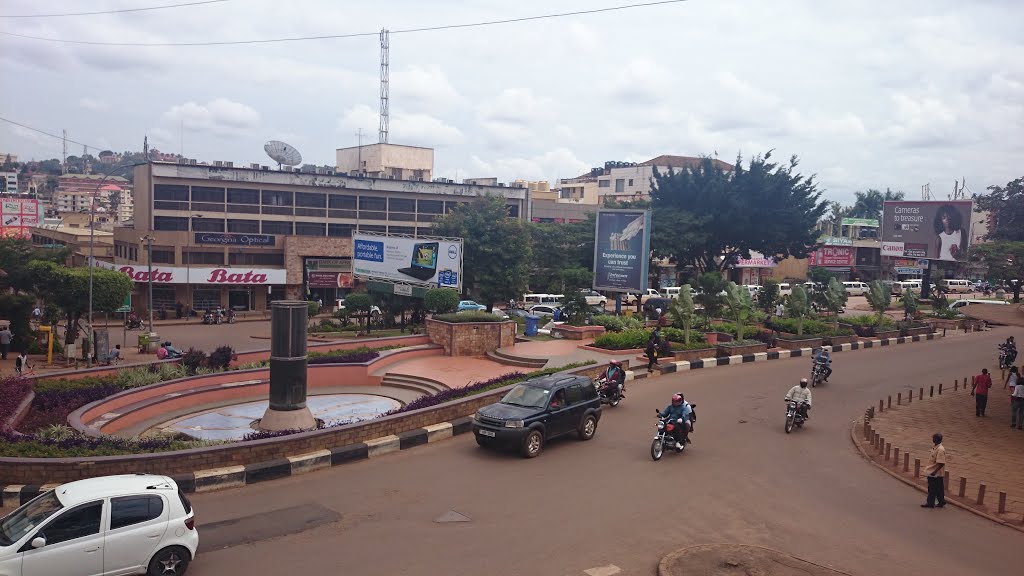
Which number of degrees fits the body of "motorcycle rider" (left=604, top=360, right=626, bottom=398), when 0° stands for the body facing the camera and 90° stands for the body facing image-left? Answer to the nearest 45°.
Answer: approximately 45°

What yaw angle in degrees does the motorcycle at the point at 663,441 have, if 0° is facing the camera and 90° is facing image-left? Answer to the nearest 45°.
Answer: approximately 45°

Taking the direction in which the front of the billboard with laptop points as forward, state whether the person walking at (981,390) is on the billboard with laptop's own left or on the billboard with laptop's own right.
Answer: on the billboard with laptop's own left

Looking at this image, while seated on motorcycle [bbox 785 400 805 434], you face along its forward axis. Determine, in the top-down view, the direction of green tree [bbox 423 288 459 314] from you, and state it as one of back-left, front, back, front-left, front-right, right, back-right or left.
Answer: right

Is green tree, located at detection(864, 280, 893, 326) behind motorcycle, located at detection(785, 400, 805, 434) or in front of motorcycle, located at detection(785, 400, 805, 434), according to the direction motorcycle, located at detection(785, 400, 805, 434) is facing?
behind

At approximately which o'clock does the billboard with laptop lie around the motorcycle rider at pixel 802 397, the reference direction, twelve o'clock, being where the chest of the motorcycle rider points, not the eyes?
The billboard with laptop is roughly at 3 o'clock from the motorcycle rider.

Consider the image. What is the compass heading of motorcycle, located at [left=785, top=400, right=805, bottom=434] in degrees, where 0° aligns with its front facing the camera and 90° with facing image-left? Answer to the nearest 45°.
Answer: approximately 45°

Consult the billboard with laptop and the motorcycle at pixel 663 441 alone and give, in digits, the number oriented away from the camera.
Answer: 0

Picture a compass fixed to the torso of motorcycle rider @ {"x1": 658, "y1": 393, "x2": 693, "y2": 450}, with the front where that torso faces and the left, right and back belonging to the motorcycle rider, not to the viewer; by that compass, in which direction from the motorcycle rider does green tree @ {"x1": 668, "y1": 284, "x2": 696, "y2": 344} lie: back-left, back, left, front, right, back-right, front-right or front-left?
back-right

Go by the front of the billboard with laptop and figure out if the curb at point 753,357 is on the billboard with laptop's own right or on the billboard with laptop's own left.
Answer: on the billboard with laptop's own left

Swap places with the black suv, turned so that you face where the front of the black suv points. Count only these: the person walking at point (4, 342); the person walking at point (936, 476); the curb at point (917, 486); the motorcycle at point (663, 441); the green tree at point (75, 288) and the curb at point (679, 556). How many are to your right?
2

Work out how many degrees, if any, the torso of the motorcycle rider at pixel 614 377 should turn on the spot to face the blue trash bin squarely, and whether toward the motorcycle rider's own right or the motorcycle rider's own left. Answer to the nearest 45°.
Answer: approximately 135° to the motorcycle rider's own right
